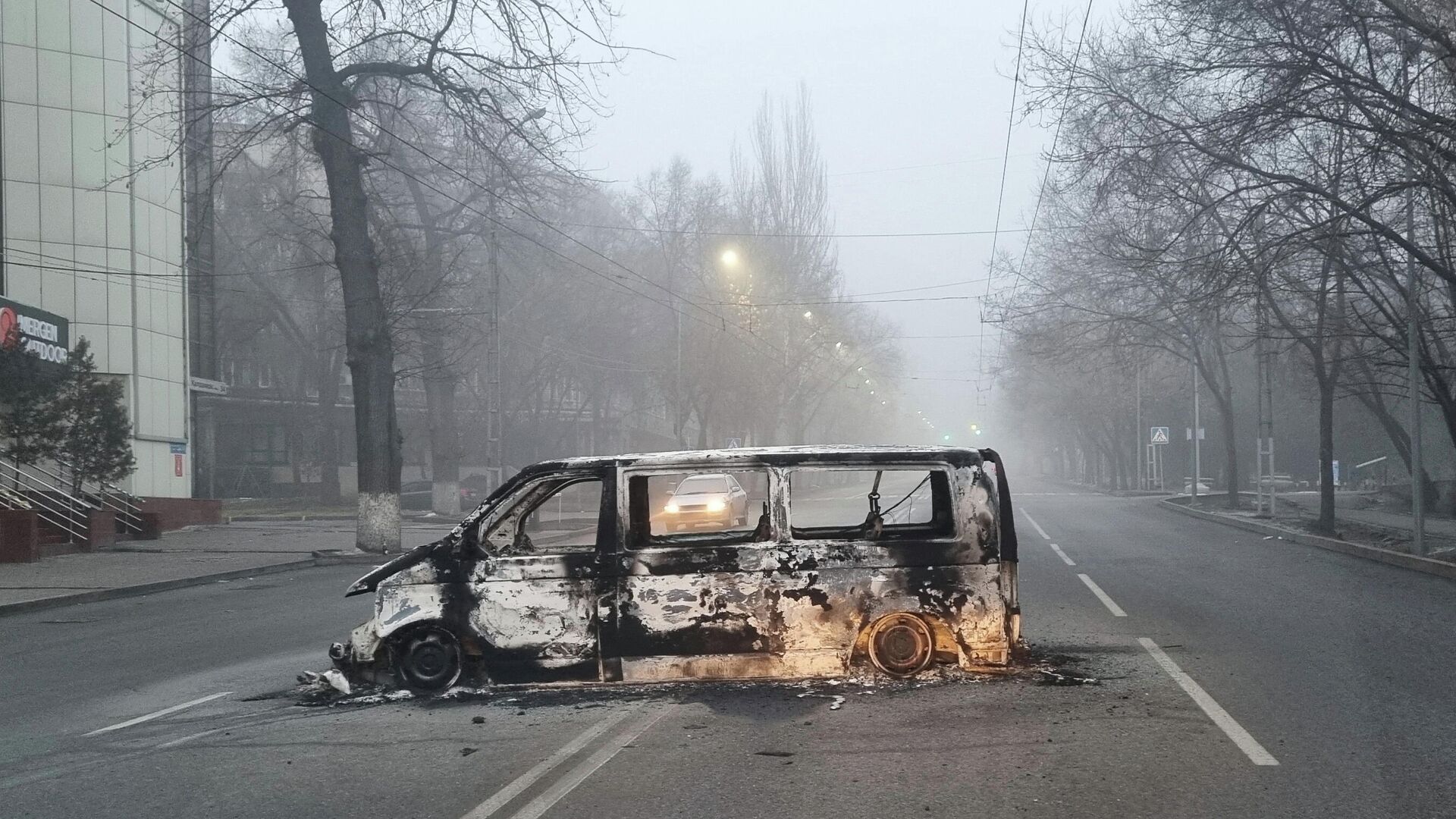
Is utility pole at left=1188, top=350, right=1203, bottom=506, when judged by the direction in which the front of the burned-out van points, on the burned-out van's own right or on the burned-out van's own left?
on the burned-out van's own right

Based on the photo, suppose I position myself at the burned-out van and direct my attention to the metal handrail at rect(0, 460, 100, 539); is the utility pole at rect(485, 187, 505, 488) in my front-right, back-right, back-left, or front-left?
front-right

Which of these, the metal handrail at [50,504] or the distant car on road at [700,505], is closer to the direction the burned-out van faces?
the metal handrail

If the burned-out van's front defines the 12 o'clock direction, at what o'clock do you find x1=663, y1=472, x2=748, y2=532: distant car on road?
The distant car on road is roughly at 3 o'clock from the burned-out van.

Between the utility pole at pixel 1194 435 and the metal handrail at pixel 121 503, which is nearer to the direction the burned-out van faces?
the metal handrail

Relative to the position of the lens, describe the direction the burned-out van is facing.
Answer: facing to the left of the viewer

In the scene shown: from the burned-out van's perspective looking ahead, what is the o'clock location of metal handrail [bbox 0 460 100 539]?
The metal handrail is roughly at 2 o'clock from the burned-out van.

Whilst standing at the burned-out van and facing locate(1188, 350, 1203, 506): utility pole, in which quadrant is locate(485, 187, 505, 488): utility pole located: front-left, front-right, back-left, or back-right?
front-left

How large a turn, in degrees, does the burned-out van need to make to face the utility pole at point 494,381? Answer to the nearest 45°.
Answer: approximately 90° to its right
